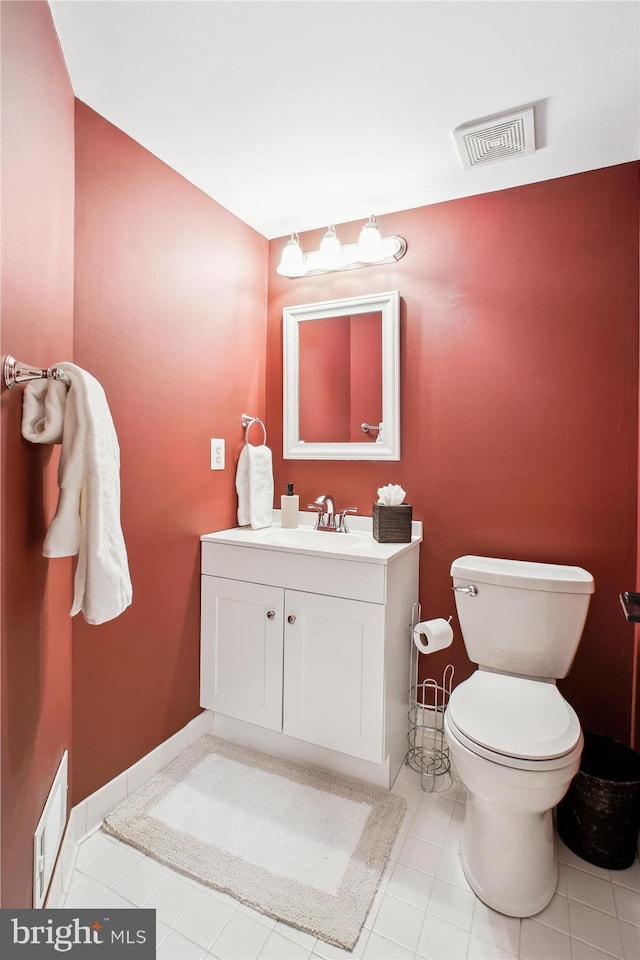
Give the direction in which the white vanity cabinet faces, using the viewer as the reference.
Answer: facing the viewer and to the left of the viewer

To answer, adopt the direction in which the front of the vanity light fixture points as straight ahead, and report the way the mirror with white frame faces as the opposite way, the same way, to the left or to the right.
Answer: the same way

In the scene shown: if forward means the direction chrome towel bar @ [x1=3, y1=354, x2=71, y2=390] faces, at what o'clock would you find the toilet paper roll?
The toilet paper roll is roughly at 12 o'clock from the chrome towel bar.

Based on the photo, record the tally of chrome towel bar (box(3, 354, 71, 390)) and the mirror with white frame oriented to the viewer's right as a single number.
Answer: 1

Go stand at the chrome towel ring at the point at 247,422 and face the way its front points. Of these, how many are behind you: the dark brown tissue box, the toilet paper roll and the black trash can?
0

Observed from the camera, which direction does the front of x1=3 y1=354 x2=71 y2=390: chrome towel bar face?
facing to the right of the viewer

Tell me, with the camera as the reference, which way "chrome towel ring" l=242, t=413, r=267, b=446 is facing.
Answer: facing the viewer and to the right of the viewer

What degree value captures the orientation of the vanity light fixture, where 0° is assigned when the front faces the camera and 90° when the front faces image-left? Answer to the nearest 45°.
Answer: approximately 45°

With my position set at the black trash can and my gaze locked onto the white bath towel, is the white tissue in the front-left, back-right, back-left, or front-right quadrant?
front-right
